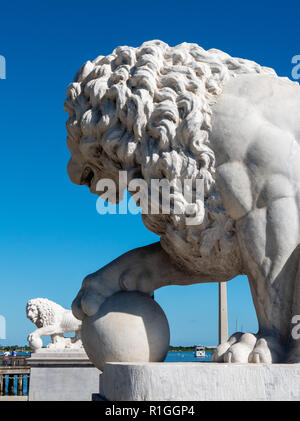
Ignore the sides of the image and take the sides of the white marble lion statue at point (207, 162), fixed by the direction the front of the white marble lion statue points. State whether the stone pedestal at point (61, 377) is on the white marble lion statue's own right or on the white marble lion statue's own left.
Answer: on the white marble lion statue's own right

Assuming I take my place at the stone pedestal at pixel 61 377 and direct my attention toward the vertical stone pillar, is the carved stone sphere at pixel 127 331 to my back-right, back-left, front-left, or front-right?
back-right

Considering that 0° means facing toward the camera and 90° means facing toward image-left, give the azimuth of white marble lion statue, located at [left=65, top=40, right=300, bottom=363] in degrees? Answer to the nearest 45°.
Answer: approximately 90°

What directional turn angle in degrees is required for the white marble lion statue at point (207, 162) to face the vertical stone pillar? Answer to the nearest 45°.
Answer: approximately 90° to its right
